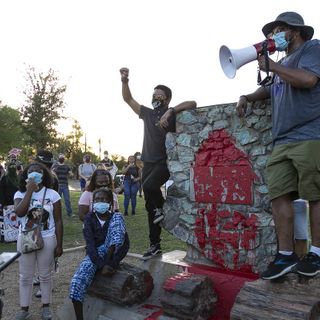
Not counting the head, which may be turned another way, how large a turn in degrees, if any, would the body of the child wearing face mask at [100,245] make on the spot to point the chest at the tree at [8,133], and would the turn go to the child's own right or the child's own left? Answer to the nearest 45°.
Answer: approximately 180°

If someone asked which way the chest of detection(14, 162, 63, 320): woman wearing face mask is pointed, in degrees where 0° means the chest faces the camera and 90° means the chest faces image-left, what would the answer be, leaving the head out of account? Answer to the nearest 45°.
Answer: approximately 0°

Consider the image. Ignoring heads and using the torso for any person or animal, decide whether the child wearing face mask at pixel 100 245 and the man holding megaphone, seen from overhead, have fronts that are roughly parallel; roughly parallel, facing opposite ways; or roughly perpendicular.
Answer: roughly perpendicular

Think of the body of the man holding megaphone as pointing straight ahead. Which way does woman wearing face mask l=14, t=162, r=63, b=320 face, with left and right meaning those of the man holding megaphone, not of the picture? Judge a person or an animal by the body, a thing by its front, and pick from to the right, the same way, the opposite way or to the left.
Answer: to the left

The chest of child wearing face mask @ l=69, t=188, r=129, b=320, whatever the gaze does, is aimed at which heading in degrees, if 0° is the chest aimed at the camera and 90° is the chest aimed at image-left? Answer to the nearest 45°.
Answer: approximately 0°

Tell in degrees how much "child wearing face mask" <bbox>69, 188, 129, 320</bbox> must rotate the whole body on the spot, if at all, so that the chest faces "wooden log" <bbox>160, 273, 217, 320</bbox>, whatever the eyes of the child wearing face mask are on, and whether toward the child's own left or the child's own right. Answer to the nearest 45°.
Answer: approximately 45° to the child's own left

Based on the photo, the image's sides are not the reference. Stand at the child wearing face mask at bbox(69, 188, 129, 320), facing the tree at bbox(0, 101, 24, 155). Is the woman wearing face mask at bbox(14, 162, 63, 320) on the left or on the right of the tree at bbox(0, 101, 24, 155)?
left

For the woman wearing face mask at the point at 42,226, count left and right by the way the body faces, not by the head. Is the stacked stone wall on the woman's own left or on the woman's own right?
on the woman's own left

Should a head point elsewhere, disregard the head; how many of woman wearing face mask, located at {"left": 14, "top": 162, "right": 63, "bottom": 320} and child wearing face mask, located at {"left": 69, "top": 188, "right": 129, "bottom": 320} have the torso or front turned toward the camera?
2
